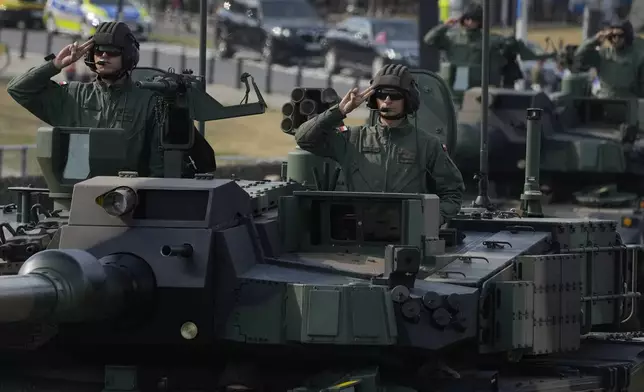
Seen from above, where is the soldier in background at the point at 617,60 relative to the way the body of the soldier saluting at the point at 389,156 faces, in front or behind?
behind

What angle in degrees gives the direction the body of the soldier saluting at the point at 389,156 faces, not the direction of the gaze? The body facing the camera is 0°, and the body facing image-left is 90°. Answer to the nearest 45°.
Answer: approximately 0°

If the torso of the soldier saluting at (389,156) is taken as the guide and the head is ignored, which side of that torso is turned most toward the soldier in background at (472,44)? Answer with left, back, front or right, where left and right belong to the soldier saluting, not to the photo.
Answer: back
